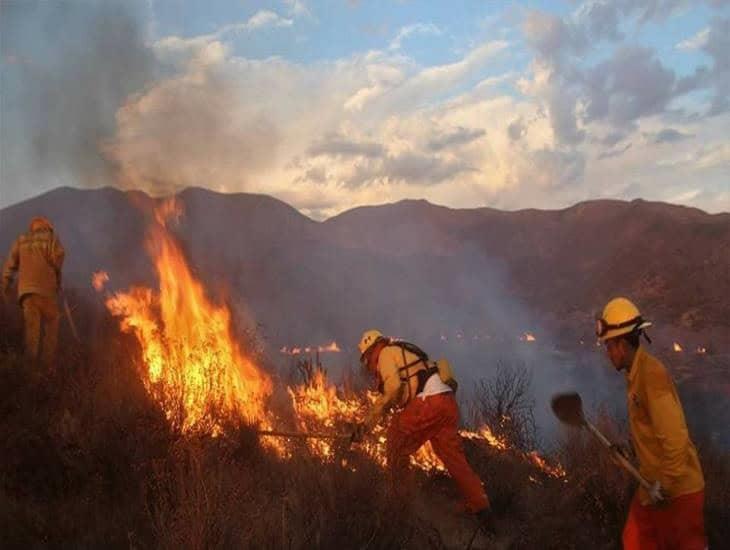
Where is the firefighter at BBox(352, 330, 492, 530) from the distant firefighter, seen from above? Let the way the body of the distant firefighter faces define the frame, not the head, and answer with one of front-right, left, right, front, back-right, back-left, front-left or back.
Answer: back-right

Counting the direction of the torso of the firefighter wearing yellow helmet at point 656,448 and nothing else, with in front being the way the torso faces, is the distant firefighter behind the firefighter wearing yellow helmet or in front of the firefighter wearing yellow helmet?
in front

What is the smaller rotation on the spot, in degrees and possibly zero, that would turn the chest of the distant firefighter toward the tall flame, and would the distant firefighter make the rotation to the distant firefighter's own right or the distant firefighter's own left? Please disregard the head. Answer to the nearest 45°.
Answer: approximately 90° to the distant firefighter's own right

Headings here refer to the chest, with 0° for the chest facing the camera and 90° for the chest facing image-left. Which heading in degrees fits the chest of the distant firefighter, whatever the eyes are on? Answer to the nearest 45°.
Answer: approximately 180°

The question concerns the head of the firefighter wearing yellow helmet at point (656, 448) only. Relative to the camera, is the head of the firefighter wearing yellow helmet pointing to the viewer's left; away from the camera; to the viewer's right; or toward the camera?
to the viewer's left

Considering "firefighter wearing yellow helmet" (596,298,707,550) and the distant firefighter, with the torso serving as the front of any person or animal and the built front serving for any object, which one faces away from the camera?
the distant firefighter

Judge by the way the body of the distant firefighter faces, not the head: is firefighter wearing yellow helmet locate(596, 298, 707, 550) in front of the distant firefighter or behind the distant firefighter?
behind

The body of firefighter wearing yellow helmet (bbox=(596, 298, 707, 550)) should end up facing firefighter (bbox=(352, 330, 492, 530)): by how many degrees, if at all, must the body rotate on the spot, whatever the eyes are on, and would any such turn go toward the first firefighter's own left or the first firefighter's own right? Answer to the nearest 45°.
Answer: approximately 45° to the first firefighter's own right

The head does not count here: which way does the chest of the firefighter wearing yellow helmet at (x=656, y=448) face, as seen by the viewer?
to the viewer's left

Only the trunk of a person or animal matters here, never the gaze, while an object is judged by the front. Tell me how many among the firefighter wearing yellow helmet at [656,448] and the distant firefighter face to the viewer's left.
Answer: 1

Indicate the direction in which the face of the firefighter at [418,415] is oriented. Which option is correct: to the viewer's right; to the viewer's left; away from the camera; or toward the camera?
to the viewer's left
